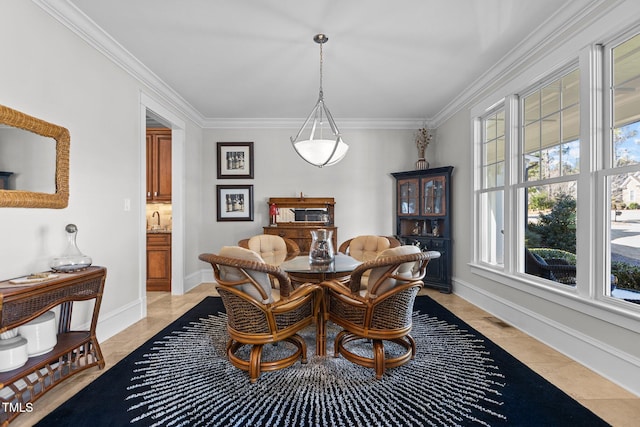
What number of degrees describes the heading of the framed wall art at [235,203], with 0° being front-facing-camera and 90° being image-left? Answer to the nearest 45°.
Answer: approximately 0°

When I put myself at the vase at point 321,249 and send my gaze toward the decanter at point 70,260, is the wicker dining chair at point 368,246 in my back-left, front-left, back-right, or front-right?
back-right

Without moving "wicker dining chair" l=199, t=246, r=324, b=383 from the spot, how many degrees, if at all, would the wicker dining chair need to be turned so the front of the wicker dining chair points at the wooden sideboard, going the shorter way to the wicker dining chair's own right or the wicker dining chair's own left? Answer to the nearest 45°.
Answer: approximately 45° to the wicker dining chair's own left

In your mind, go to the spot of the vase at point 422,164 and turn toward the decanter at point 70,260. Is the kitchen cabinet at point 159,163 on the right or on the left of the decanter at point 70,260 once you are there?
right

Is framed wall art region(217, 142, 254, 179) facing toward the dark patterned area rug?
yes

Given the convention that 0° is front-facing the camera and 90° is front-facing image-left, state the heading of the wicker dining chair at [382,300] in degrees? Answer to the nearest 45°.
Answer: approximately 135°

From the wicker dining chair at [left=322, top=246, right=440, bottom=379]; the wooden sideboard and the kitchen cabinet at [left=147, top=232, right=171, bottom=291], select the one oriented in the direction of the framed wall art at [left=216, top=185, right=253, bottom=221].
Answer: the wicker dining chair

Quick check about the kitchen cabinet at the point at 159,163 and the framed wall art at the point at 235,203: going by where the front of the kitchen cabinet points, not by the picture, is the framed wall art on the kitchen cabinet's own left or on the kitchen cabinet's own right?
on the kitchen cabinet's own left

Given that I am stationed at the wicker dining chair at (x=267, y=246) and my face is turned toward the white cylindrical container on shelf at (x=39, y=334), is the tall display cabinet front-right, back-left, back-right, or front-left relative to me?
back-left
